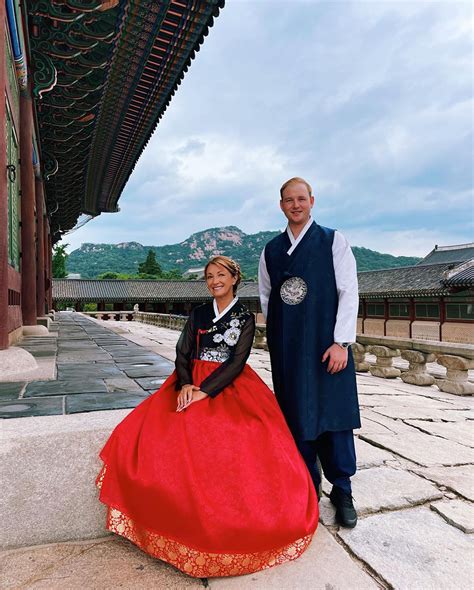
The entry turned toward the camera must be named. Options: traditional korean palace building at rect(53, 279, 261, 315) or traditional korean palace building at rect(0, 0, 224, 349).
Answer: traditional korean palace building at rect(53, 279, 261, 315)

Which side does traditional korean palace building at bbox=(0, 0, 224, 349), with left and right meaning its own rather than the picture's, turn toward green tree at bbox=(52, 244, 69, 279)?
left

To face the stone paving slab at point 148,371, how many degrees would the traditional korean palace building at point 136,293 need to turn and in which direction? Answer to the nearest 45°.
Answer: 0° — it already faces it

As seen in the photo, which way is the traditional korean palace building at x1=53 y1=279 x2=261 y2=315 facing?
toward the camera

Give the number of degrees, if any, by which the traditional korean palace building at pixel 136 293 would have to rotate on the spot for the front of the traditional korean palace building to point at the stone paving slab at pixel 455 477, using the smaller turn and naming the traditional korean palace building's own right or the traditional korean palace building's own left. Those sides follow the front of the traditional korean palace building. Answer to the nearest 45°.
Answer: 0° — it already faces it

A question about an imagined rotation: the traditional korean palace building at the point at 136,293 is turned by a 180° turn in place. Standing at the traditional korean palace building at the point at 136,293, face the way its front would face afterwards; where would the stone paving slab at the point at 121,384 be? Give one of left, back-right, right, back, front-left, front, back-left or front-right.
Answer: back

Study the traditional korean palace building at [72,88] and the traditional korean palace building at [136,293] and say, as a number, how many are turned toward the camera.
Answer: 1

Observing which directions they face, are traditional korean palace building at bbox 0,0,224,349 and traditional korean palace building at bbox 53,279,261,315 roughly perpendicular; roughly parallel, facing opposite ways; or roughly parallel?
roughly perpendicular

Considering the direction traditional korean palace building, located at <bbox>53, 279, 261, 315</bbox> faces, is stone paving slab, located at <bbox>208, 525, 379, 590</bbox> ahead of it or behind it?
ahead

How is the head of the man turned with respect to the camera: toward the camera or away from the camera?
toward the camera

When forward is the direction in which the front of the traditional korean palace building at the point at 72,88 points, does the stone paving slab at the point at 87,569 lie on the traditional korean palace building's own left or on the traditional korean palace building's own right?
on the traditional korean palace building's own right

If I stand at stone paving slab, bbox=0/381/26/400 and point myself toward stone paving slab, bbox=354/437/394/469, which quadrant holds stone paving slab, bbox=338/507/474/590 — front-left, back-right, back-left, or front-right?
front-right

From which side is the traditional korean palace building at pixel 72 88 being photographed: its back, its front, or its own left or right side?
right

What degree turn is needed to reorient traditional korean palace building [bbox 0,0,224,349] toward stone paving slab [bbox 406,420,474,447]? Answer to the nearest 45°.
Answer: approximately 45° to its right

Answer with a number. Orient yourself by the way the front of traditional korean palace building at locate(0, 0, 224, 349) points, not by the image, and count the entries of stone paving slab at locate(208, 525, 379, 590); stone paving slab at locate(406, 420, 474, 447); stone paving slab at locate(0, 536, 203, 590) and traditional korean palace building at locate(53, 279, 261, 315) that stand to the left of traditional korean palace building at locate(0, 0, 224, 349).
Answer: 1

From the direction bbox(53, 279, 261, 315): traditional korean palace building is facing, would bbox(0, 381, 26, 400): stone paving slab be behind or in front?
in front

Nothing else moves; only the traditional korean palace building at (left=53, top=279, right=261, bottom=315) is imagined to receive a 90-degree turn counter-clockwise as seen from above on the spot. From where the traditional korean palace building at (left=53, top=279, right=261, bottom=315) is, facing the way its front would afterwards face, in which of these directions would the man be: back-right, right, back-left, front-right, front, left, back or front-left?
right

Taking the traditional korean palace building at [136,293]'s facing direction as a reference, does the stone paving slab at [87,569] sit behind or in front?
in front
